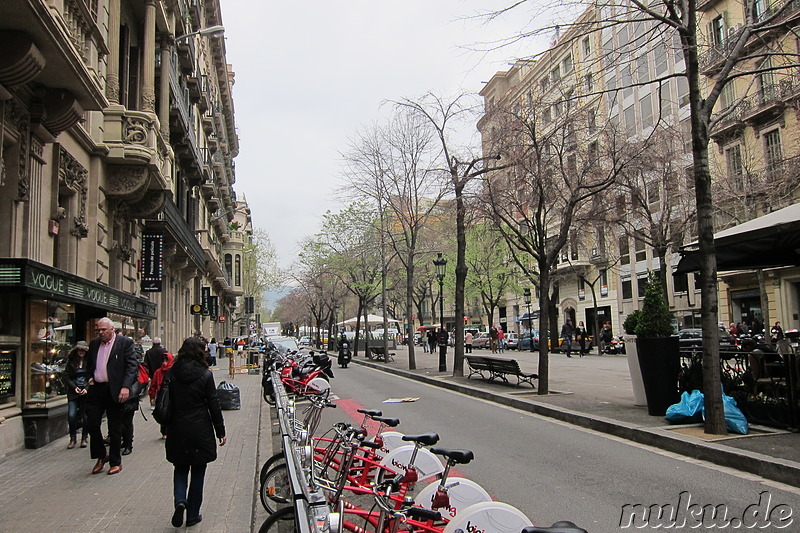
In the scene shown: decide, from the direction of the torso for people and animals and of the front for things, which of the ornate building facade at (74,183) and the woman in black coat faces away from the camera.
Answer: the woman in black coat

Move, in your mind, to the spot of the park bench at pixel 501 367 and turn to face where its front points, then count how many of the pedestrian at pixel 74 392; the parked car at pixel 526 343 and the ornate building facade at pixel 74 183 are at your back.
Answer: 2

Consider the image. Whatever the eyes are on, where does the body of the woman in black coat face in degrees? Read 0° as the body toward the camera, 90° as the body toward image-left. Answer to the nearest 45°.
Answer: approximately 180°

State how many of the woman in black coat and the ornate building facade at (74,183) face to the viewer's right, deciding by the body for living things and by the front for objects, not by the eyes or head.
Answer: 1

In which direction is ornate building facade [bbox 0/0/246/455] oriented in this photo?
to the viewer's right

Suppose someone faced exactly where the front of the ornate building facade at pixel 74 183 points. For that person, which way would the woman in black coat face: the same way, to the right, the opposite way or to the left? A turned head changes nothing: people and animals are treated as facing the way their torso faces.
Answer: to the left

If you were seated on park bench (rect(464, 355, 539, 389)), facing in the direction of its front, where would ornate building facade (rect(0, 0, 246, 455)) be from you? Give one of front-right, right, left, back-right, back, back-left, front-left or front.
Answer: back

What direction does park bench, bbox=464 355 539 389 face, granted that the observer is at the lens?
facing away from the viewer and to the right of the viewer

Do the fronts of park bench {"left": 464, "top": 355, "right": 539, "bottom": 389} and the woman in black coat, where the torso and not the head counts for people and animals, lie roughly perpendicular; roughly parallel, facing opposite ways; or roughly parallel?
roughly perpendicular
